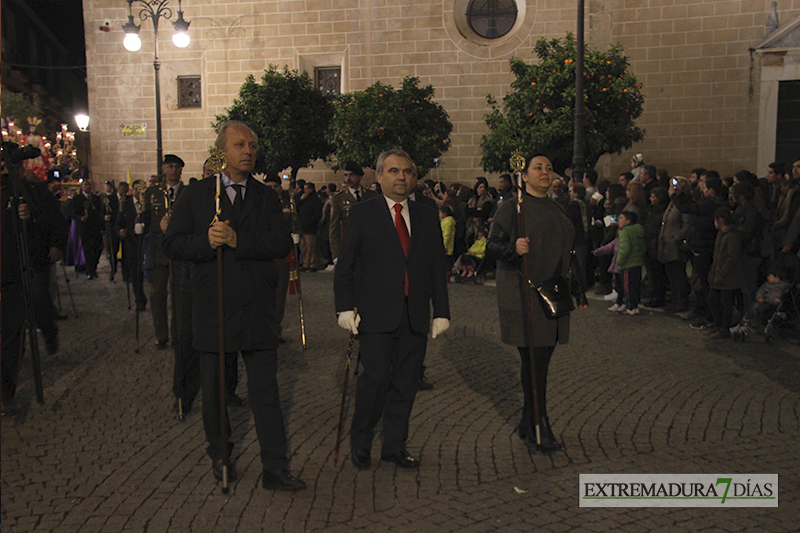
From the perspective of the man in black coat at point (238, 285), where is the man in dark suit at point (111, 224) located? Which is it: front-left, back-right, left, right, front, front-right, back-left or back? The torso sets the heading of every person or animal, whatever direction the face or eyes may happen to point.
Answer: back

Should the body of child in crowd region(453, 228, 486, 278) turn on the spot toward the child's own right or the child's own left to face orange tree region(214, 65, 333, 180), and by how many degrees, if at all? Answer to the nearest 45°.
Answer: approximately 90° to the child's own right

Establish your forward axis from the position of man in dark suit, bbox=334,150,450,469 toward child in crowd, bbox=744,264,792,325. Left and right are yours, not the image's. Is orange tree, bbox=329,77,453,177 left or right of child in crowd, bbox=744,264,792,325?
left

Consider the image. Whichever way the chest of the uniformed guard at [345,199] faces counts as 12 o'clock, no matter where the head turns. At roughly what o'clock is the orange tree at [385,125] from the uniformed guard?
The orange tree is roughly at 6 o'clock from the uniformed guard.

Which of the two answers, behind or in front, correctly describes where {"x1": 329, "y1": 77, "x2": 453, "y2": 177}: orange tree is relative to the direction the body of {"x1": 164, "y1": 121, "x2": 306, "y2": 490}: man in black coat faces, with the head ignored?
behind

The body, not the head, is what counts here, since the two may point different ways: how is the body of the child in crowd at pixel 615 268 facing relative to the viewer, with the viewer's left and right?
facing to the left of the viewer

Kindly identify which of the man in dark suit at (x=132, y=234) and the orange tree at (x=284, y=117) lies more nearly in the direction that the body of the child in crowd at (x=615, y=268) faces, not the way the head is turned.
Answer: the man in dark suit
